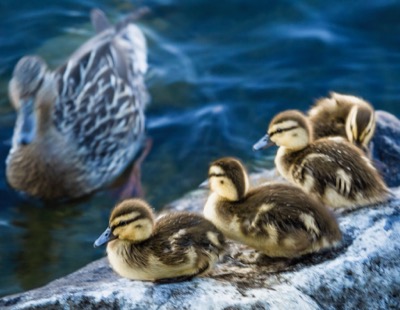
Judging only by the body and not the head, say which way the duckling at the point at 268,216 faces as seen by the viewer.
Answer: to the viewer's left

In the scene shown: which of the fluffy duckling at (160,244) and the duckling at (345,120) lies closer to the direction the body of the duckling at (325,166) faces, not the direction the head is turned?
the fluffy duckling

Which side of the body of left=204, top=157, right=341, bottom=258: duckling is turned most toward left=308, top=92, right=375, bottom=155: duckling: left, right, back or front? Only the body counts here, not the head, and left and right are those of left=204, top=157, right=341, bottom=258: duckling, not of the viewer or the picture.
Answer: right

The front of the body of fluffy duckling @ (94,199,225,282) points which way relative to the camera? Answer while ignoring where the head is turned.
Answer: to the viewer's left

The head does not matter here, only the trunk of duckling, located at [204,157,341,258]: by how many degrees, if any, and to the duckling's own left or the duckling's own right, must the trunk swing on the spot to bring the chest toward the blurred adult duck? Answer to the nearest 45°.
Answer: approximately 45° to the duckling's own right

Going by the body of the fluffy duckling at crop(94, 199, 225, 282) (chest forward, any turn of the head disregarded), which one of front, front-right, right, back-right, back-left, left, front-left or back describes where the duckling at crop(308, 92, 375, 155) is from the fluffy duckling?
back-right

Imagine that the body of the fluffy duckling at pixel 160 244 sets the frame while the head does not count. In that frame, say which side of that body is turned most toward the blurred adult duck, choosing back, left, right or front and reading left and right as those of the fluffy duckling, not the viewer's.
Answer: right

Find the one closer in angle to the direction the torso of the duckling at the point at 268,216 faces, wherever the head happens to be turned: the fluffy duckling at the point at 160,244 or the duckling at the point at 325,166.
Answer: the fluffy duckling

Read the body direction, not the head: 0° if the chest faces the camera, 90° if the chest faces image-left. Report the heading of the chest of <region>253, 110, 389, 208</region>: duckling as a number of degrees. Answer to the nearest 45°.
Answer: approximately 90°

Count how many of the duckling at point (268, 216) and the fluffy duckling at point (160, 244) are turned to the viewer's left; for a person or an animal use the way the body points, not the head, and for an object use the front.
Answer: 2

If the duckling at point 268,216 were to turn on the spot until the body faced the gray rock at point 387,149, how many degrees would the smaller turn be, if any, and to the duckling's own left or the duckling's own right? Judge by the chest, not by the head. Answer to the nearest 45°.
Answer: approximately 135° to the duckling's own right

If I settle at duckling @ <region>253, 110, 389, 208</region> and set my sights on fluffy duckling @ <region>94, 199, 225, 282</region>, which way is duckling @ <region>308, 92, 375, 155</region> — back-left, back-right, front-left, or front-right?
back-right
